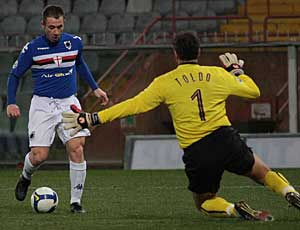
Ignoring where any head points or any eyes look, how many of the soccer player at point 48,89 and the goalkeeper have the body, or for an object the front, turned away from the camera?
1

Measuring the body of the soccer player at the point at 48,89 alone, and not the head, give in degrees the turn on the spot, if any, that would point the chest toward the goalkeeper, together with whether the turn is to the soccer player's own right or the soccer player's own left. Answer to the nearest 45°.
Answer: approximately 45° to the soccer player's own left

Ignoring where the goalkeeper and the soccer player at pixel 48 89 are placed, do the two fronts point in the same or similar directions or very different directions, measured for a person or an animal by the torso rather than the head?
very different directions

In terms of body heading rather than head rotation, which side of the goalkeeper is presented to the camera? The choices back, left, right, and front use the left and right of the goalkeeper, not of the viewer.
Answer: back

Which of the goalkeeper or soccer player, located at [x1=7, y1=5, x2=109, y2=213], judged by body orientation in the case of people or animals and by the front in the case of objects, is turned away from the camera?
the goalkeeper

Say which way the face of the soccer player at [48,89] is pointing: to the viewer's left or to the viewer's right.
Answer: to the viewer's right
